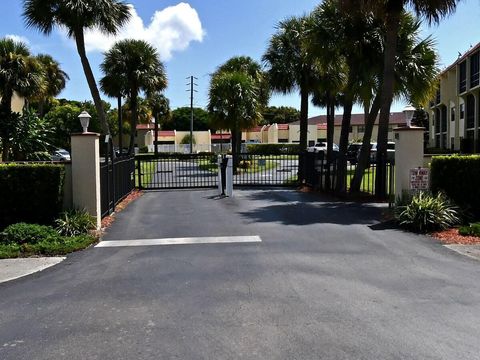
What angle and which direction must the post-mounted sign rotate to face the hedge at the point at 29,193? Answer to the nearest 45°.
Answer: approximately 45° to its right

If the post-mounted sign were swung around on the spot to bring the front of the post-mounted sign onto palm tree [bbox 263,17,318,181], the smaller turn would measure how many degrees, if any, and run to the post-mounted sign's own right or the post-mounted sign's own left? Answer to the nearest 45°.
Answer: approximately 135° to the post-mounted sign's own right

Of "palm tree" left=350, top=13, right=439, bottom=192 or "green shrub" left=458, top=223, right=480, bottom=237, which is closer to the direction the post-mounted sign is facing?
the green shrub

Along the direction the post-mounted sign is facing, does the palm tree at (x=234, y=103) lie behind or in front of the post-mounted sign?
behind

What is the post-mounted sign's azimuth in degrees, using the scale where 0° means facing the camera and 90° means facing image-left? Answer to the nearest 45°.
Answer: approximately 0°

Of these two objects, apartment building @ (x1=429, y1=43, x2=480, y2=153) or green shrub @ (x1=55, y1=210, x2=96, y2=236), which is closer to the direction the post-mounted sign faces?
the green shrub

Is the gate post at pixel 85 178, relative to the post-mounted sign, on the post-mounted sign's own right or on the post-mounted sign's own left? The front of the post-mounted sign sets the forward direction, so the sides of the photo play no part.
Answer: on the post-mounted sign's own right

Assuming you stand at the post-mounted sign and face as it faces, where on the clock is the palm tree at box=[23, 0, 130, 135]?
The palm tree is roughly at 4 o'clock from the post-mounted sign.

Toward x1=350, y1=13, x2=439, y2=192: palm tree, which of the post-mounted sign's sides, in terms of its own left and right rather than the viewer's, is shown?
back

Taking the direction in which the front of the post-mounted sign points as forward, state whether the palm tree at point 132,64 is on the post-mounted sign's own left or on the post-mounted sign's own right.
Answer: on the post-mounted sign's own right

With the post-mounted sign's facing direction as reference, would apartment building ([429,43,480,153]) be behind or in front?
behind

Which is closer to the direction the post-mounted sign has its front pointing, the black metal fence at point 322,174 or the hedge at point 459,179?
the hedge
